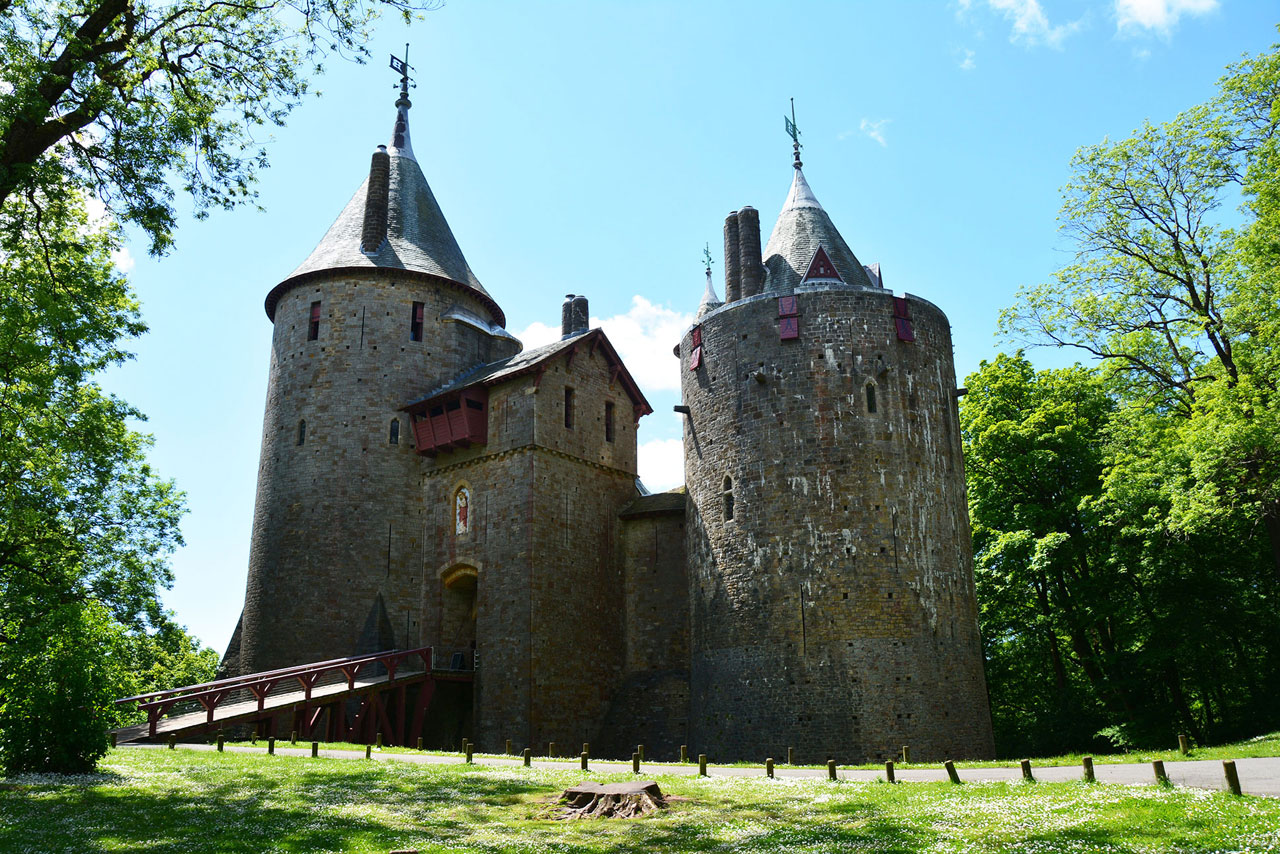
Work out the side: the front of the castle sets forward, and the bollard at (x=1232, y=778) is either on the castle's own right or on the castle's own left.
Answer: on the castle's own left

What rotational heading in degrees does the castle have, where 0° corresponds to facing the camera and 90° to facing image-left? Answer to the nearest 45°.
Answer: approximately 45°
